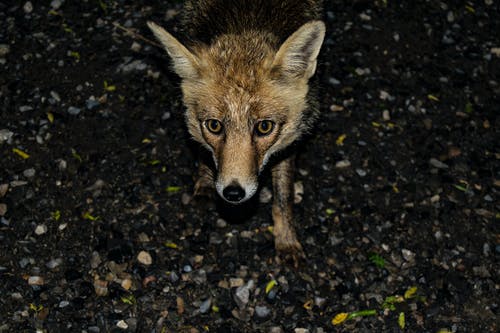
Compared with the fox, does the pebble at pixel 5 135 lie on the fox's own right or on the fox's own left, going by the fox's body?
on the fox's own right

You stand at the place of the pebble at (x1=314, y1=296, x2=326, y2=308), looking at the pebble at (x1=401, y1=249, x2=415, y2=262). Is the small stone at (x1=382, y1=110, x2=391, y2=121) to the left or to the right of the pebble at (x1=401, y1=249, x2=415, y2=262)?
left

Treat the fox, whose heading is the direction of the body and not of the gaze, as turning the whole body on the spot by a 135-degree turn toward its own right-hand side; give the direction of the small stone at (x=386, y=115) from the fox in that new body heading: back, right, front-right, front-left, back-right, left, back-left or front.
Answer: right

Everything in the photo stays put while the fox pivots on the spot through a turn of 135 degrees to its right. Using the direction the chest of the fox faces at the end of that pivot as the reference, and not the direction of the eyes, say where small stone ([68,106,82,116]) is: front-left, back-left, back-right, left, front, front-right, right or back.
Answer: front

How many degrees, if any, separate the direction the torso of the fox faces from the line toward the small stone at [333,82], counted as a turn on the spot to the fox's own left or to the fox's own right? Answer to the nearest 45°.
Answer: approximately 135° to the fox's own left

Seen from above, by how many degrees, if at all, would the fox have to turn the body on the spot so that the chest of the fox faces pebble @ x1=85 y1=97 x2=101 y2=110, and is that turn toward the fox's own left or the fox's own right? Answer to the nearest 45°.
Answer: approximately 135° to the fox's own right

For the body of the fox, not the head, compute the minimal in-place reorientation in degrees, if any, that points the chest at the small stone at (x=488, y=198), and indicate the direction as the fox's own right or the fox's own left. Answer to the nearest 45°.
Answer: approximately 90° to the fox's own left

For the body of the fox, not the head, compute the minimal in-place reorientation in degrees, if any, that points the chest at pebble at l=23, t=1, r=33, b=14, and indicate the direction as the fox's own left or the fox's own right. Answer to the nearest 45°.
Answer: approximately 135° to the fox's own right

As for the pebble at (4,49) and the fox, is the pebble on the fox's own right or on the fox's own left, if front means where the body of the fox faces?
on the fox's own right

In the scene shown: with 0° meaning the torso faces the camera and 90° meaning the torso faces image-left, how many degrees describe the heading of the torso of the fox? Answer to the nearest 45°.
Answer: approximately 0°

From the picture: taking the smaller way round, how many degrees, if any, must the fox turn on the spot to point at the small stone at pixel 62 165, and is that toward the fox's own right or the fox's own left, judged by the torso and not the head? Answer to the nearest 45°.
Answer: approximately 90° to the fox's own right

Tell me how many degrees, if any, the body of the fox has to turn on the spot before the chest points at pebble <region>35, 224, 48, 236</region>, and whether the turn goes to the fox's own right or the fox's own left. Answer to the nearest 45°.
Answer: approximately 90° to the fox's own right

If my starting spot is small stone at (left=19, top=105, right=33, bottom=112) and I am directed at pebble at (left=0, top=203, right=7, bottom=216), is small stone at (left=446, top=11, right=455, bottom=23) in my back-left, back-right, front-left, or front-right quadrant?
back-left
